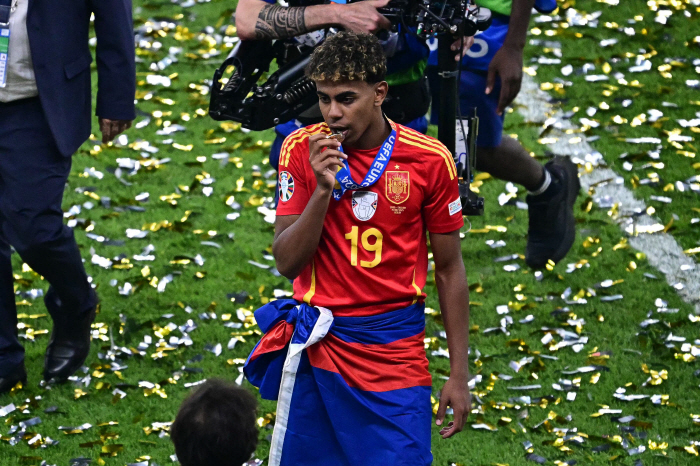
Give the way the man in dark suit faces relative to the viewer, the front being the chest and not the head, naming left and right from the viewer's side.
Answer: facing the viewer and to the left of the viewer

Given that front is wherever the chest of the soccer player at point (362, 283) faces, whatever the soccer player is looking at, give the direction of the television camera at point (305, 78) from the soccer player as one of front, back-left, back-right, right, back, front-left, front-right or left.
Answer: back

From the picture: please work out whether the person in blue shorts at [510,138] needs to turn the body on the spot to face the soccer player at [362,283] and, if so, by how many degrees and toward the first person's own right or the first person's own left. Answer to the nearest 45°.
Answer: approximately 90° to the first person's own left

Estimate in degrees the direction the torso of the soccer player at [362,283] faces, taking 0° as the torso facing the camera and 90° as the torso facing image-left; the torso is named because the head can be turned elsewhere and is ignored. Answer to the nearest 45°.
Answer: approximately 0°

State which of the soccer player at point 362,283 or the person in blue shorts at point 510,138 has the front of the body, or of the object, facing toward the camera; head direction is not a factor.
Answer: the soccer player

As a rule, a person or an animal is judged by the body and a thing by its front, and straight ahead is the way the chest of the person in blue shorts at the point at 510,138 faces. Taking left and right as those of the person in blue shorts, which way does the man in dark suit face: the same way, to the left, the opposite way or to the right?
to the left

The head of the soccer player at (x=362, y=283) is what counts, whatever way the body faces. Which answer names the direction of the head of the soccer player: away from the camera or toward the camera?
toward the camera

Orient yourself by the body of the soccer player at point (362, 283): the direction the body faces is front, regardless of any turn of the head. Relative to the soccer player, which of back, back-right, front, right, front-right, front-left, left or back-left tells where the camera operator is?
back
